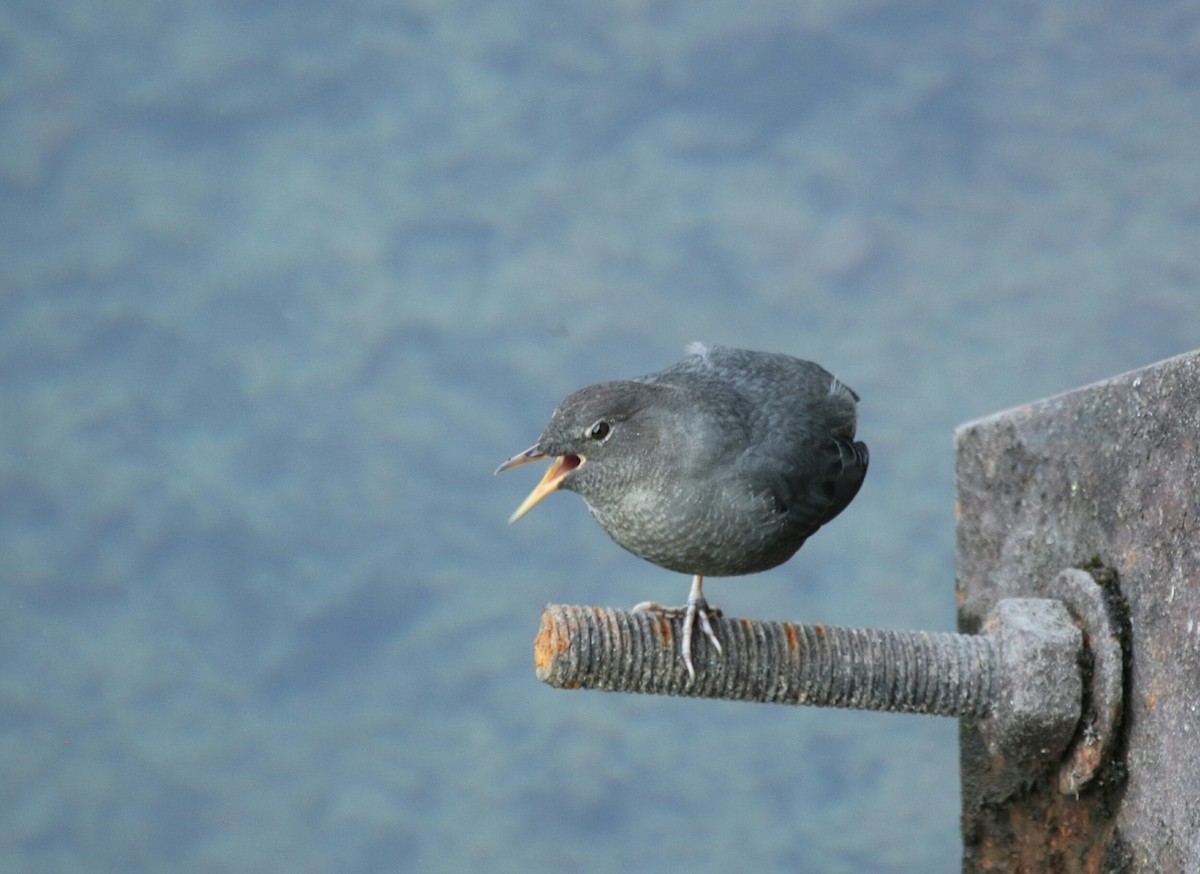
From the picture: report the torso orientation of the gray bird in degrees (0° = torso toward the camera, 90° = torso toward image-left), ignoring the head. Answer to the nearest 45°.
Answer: approximately 45°
